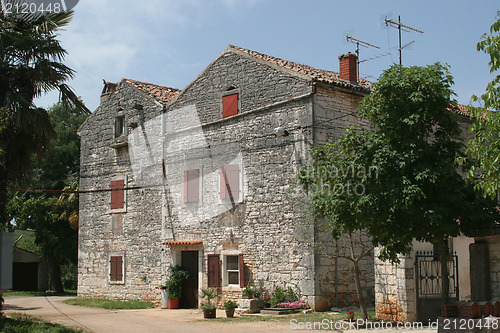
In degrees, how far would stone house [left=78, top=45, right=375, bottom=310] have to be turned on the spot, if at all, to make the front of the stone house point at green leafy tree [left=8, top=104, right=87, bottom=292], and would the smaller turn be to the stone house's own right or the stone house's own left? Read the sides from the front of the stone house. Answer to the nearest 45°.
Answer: approximately 90° to the stone house's own right

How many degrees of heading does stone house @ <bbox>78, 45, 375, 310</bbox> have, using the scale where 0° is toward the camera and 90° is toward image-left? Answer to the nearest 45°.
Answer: approximately 45°

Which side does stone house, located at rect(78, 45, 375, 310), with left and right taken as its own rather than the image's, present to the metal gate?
left

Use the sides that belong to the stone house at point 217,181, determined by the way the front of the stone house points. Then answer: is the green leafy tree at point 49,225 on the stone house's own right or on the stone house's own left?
on the stone house's own right

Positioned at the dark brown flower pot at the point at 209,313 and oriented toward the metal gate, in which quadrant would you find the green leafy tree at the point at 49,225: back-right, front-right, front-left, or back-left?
back-left
